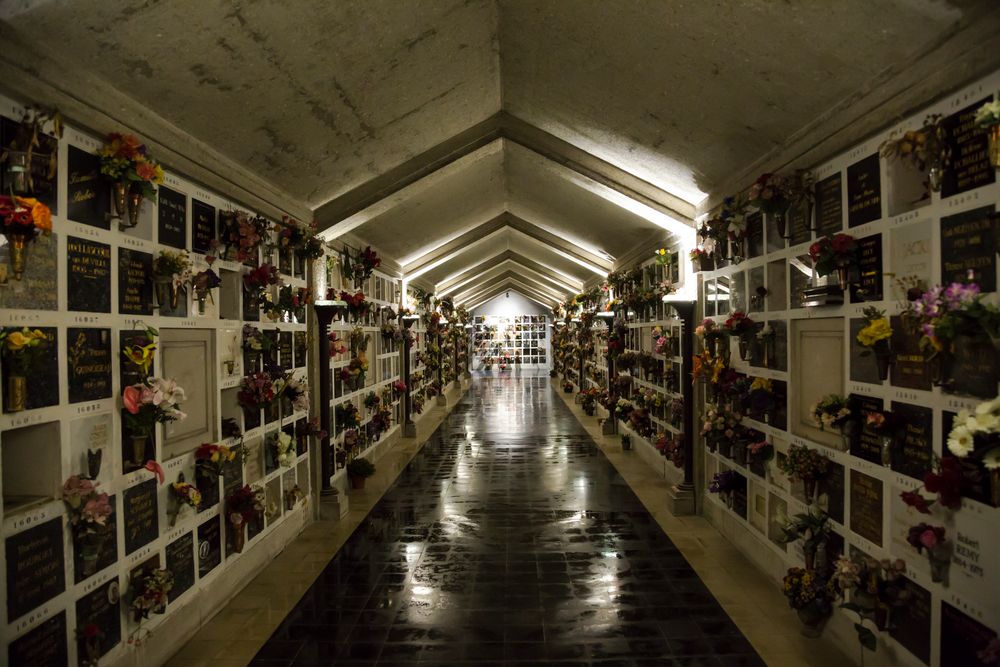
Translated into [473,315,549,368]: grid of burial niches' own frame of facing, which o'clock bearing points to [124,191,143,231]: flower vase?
The flower vase is roughly at 12 o'clock from the grid of burial niches.

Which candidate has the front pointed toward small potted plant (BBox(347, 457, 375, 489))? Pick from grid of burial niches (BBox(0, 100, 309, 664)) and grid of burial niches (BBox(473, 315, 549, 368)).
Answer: grid of burial niches (BBox(473, 315, 549, 368))

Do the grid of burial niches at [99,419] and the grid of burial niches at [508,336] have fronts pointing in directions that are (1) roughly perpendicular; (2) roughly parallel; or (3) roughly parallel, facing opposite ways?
roughly perpendicular

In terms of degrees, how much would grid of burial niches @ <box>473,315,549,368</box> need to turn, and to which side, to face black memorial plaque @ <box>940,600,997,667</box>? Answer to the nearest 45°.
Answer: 0° — it already faces it

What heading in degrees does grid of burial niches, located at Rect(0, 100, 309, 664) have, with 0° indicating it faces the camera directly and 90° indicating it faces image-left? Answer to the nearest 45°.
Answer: approximately 315°

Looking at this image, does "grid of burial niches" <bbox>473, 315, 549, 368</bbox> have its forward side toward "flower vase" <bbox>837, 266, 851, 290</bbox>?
yes

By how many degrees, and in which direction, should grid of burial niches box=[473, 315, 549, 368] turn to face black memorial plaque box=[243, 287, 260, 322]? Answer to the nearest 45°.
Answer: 0° — it already faces it

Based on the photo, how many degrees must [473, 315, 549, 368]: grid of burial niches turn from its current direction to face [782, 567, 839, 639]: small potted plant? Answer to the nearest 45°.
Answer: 0° — it already faces it

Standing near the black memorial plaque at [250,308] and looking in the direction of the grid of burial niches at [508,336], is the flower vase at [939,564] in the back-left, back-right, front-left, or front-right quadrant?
back-right

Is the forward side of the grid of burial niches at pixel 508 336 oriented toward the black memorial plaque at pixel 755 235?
yes

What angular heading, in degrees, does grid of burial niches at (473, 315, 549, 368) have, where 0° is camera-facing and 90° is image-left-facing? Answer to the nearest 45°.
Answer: approximately 0°
